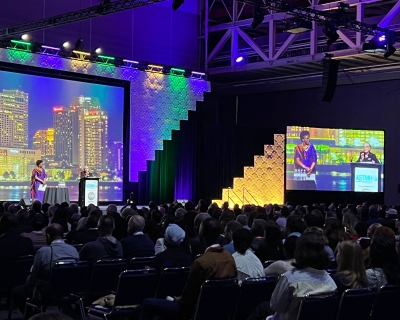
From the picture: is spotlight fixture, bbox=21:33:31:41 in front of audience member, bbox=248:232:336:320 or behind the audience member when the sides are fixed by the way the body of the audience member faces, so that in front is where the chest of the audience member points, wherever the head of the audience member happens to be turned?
in front

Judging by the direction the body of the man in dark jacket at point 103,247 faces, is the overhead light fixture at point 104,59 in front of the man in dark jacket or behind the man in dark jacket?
in front

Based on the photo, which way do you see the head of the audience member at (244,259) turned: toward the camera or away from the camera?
away from the camera

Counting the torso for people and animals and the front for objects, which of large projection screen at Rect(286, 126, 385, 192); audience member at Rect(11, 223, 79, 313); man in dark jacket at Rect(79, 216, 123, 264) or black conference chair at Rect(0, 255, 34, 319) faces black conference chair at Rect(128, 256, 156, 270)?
the large projection screen

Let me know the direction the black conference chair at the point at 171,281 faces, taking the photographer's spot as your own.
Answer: facing away from the viewer and to the left of the viewer

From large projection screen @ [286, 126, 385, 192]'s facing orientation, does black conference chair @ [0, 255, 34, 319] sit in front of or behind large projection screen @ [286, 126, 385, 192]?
in front

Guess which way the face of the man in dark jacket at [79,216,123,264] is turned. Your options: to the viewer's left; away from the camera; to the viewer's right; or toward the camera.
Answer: away from the camera

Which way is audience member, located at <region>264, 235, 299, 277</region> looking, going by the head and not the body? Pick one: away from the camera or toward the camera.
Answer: away from the camera

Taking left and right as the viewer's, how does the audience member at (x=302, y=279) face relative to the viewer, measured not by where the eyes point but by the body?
facing away from the viewer and to the left of the viewer

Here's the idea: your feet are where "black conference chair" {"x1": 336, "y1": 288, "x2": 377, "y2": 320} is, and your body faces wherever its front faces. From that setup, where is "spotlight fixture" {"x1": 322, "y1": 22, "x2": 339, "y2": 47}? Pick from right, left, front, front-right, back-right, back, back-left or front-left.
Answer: front-right

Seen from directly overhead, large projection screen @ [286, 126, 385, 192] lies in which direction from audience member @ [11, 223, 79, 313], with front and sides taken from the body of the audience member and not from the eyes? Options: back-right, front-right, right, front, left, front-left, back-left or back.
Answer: right

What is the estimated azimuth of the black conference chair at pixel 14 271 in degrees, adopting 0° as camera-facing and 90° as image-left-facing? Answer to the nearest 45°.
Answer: approximately 135°

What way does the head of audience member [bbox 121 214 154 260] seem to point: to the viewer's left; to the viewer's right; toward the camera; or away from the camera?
away from the camera

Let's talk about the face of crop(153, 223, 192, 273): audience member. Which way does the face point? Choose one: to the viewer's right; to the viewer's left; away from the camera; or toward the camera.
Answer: away from the camera
